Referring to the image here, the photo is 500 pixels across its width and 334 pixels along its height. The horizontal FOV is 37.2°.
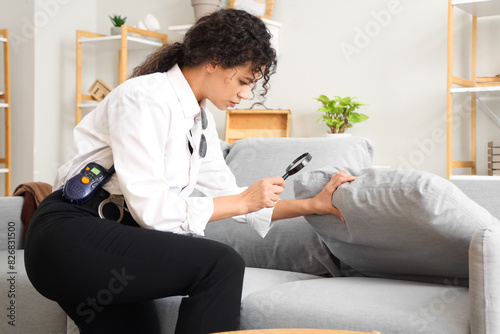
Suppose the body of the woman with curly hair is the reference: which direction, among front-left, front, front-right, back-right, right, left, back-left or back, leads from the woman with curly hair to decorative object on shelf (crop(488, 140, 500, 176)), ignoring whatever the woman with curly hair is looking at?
front-left

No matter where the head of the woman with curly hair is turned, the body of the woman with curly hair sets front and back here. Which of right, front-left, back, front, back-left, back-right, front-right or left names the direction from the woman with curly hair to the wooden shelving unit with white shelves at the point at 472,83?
front-left

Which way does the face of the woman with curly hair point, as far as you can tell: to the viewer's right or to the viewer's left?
to the viewer's right

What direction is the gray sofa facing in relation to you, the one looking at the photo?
facing the viewer

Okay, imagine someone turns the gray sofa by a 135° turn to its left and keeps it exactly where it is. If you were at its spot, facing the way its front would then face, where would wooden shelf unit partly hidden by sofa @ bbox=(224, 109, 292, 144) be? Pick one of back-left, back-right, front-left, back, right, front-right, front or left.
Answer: front-left

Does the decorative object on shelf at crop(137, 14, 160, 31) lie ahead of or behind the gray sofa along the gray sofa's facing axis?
behind

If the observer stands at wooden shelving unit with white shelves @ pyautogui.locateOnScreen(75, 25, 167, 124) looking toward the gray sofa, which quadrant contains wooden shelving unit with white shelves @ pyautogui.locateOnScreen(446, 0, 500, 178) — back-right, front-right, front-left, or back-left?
front-left

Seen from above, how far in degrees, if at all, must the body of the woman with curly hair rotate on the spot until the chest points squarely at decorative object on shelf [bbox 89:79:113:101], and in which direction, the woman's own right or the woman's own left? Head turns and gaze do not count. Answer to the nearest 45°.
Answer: approximately 90° to the woman's own left

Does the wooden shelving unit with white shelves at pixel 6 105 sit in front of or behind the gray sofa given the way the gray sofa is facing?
behind

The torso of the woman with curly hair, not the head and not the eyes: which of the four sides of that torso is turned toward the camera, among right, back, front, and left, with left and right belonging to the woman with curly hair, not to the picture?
right

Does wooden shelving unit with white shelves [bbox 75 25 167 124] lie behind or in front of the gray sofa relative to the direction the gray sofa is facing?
behind

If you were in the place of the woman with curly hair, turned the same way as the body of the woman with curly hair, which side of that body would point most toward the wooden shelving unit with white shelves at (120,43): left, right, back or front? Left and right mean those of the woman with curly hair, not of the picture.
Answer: left

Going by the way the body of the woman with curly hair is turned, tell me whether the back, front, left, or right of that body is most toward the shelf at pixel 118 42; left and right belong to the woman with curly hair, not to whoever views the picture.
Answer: left
